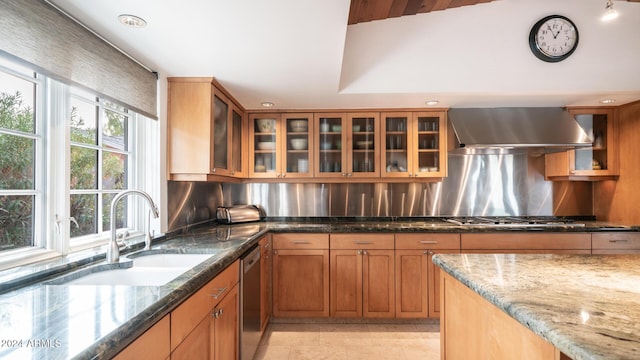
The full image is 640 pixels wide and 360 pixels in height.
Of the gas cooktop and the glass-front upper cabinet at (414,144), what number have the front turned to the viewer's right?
0

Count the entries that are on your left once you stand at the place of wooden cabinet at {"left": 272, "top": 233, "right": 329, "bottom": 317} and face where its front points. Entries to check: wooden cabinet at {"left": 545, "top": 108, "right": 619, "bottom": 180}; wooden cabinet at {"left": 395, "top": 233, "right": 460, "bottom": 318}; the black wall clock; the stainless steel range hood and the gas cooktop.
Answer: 5

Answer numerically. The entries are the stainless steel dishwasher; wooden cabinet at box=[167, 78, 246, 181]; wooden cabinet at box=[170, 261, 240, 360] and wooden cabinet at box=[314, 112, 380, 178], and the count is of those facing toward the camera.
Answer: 1

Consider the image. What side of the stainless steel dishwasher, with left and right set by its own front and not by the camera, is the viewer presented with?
right

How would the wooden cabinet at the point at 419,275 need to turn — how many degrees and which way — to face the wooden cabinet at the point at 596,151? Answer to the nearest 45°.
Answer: approximately 135° to its left

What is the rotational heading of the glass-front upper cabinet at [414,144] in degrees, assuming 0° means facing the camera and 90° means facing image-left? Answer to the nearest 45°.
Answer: approximately 0°

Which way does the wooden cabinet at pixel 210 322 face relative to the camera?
to the viewer's right

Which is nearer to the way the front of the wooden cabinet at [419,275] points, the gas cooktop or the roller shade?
the roller shade

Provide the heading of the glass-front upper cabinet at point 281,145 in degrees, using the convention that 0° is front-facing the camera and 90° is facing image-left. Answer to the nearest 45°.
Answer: approximately 0°

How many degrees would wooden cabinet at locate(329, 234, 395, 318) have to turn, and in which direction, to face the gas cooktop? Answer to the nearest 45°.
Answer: approximately 90° to its left

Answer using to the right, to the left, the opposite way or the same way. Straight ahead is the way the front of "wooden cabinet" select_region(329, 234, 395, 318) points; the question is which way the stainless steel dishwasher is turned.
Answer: to the left

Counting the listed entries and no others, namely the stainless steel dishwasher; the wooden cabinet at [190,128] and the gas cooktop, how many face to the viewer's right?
2

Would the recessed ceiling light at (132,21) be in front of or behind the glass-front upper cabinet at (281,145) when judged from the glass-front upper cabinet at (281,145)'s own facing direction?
in front

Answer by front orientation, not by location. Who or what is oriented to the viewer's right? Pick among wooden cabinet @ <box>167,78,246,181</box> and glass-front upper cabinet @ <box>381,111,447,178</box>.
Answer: the wooden cabinet

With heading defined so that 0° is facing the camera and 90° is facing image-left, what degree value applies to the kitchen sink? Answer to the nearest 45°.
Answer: approximately 315°
